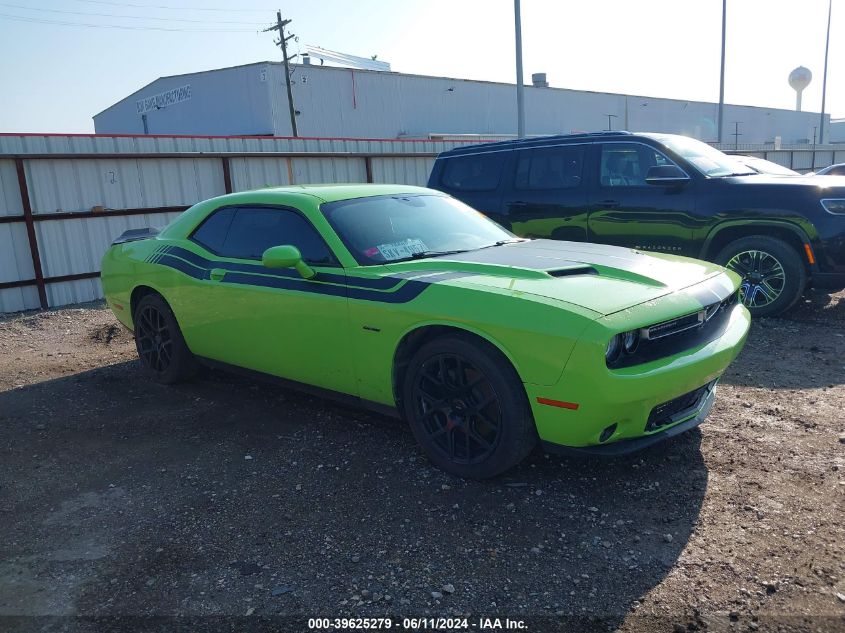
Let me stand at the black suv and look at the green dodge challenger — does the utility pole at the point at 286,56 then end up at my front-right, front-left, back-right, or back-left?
back-right

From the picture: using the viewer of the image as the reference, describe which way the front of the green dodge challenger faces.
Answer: facing the viewer and to the right of the viewer

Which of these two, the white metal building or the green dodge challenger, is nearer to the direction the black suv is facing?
the green dodge challenger

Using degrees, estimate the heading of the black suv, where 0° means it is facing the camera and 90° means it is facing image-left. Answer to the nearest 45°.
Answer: approximately 315°

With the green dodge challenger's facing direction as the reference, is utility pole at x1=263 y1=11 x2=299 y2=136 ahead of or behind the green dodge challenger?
behind

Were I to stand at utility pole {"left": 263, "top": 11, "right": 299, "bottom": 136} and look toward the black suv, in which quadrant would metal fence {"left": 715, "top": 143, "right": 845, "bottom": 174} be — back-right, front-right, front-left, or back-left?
front-left

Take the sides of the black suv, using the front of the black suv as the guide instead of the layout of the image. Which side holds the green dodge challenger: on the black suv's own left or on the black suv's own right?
on the black suv's own right

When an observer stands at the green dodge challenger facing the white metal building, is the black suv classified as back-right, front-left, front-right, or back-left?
front-right

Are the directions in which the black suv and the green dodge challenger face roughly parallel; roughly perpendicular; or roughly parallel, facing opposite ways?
roughly parallel

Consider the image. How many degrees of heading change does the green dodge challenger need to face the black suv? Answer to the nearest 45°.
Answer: approximately 90° to its left

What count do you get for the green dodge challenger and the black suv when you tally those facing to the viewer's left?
0
